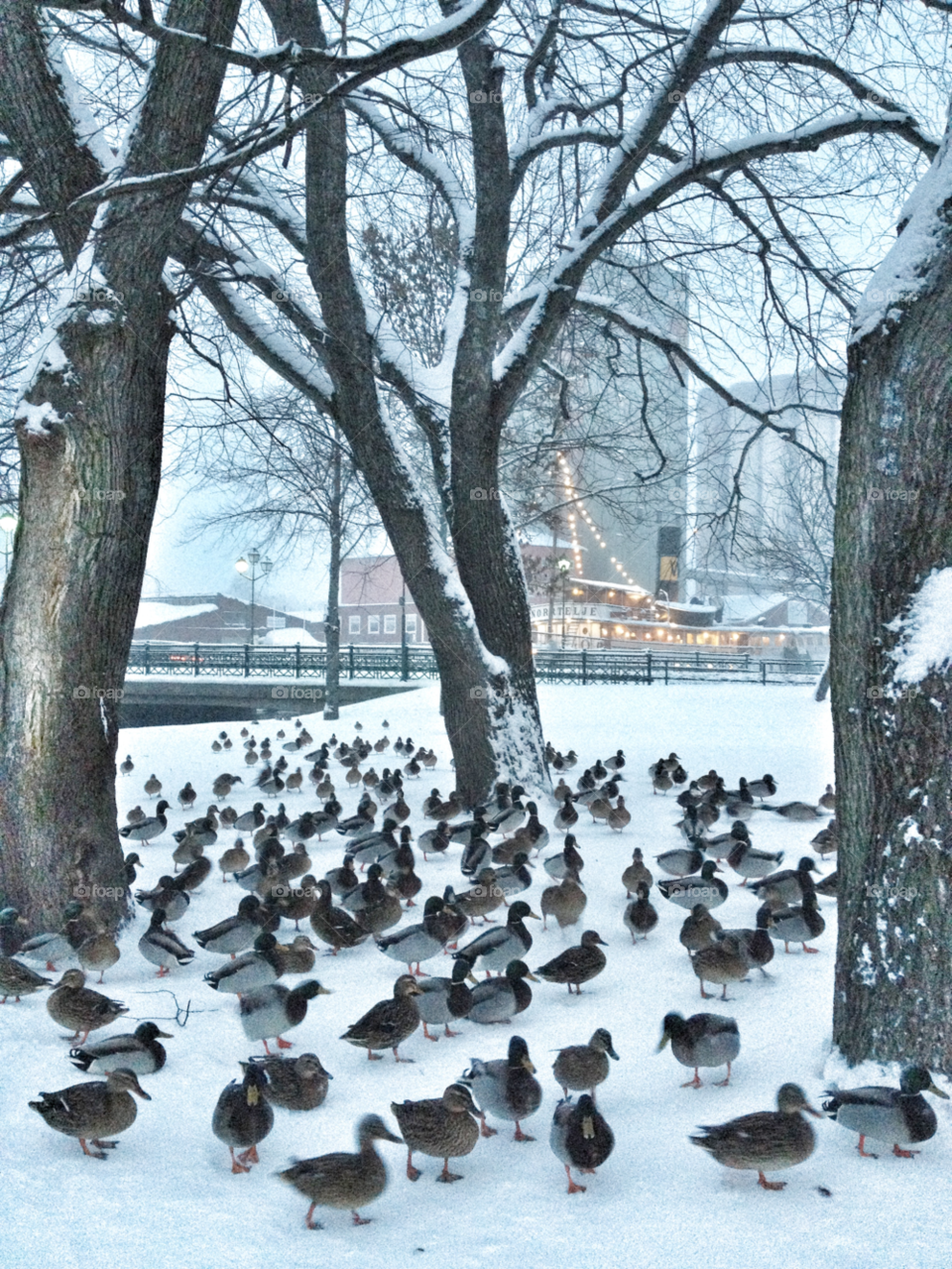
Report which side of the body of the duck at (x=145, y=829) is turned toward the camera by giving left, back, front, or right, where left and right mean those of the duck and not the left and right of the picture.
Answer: right

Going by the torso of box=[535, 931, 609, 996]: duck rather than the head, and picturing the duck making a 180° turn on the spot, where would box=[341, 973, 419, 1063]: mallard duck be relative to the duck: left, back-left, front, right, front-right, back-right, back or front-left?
front-left

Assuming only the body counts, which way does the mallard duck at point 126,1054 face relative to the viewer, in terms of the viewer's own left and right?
facing to the right of the viewer

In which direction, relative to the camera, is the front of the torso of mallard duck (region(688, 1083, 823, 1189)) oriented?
to the viewer's right

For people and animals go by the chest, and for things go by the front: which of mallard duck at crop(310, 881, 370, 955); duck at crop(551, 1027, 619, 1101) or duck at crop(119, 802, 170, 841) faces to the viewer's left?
the mallard duck

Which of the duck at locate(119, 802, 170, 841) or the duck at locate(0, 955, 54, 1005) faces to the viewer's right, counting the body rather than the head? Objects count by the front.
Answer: the duck at locate(119, 802, 170, 841)

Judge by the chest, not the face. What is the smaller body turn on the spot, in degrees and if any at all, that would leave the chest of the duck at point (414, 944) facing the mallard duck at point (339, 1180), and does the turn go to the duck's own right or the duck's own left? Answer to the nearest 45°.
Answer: approximately 90° to the duck's own right

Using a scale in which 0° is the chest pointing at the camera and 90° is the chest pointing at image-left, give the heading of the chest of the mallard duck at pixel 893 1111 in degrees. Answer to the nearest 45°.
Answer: approximately 270°

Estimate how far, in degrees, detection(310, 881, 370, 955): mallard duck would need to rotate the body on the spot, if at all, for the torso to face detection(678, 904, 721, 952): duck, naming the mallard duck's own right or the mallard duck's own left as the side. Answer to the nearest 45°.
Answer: approximately 180°

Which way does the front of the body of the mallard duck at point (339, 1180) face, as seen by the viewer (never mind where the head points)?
to the viewer's right

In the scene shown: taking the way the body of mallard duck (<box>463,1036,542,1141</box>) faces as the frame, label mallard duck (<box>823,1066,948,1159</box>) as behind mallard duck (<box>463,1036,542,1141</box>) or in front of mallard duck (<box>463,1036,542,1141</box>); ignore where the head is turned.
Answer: in front

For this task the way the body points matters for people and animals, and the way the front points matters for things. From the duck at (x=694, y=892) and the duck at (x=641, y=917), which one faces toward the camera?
the duck at (x=641, y=917)

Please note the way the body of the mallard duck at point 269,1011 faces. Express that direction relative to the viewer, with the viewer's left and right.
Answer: facing to the right of the viewer

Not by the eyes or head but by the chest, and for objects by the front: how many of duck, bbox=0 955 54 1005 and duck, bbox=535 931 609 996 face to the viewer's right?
1

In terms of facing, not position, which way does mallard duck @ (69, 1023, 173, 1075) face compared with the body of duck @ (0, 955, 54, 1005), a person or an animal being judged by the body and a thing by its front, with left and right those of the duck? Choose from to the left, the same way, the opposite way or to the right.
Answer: the opposite way

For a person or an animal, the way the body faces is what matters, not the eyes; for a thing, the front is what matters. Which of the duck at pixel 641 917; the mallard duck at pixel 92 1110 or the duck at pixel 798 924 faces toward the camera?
the duck at pixel 641 917
